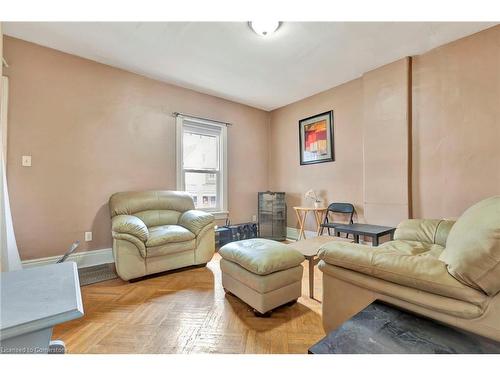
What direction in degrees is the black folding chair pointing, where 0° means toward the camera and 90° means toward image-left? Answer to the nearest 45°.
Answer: approximately 45°

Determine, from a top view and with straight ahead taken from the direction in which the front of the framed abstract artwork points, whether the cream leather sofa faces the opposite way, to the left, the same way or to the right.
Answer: to the right

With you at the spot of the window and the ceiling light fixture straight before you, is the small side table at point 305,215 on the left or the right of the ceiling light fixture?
left

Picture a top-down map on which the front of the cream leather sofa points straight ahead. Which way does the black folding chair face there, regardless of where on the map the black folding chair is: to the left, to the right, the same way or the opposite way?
to the left

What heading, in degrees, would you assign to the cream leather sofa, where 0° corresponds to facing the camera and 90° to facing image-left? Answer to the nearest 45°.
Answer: approximately 135°

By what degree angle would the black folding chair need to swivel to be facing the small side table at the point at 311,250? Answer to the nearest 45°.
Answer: approximately 45° to its left

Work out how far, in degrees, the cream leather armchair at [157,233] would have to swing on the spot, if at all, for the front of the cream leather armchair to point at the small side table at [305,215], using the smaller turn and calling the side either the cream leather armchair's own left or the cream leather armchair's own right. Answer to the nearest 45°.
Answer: approximately 45° to the cream leather armchair's own left
